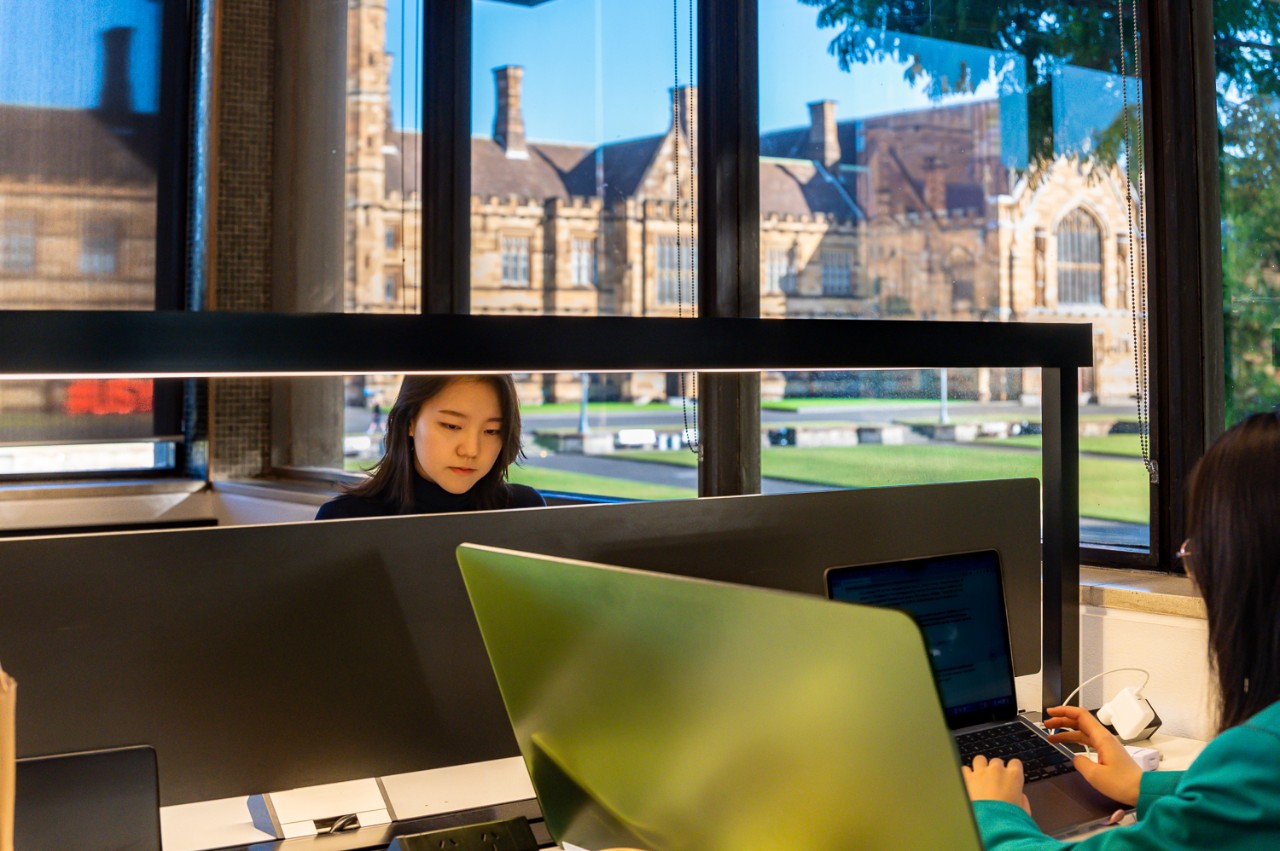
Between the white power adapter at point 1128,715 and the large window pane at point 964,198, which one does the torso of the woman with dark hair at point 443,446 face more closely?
the white power adapter

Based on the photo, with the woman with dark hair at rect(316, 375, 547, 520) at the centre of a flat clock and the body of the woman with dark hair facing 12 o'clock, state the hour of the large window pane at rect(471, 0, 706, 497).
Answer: The large window pane is roughly at 8 o'clock from the woman with dark hair.

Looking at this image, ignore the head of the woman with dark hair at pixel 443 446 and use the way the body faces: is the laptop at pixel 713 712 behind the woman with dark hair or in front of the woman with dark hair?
in front

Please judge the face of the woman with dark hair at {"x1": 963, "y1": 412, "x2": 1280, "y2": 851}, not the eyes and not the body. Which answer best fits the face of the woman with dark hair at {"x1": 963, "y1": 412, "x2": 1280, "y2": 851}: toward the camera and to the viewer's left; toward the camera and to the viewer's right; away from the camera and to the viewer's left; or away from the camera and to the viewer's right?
away from the camera and to the viewer's left

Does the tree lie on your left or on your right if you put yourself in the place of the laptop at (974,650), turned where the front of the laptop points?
on your left

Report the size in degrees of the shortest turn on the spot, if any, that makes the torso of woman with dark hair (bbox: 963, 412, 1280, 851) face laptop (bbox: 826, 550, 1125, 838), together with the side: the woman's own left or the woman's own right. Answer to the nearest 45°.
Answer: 0° — they already face it

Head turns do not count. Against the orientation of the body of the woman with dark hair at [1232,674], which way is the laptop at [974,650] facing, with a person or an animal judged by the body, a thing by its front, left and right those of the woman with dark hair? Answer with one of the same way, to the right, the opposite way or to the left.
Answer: the opposite way

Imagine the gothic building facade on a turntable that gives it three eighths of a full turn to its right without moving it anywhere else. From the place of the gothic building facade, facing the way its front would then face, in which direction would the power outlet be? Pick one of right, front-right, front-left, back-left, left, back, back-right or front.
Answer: back-left

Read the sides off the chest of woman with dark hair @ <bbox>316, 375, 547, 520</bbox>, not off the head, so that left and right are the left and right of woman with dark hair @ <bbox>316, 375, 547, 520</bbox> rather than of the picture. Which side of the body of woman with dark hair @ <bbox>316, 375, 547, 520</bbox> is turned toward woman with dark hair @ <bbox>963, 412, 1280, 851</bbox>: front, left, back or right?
front

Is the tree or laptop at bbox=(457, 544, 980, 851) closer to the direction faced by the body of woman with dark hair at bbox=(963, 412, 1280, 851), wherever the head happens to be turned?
the tree

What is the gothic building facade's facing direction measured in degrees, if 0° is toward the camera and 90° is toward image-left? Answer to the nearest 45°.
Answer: approximately 0°

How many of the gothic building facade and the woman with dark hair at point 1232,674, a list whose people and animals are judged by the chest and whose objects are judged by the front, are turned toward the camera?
1

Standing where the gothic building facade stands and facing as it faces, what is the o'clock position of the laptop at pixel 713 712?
The laptop is roughly at 12 o'clock from the gothic building facade.
